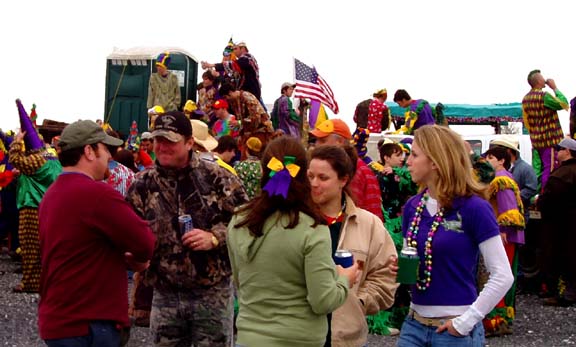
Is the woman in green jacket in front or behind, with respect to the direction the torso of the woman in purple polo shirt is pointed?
in front

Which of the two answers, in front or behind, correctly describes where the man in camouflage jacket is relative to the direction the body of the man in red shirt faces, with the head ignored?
in front

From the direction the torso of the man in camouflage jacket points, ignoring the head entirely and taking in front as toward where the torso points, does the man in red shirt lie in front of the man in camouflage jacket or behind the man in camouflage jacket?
in front

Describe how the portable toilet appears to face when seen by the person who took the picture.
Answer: facing the viewer and to the right of the viewer

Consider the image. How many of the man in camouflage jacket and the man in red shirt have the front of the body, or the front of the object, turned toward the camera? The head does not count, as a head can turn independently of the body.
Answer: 1

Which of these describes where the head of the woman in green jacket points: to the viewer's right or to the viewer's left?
to the viewer's right

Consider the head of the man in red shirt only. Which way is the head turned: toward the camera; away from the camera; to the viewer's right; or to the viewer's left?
to the viewer's right

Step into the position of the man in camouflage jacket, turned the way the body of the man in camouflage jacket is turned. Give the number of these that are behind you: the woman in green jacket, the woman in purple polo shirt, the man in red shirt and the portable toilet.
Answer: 1

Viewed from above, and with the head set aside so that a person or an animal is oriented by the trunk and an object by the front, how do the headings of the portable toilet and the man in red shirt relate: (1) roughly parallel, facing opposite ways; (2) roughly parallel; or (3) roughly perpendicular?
roughly perpendicular

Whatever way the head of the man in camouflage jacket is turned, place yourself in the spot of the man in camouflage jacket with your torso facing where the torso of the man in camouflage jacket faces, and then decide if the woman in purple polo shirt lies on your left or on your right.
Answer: on your left

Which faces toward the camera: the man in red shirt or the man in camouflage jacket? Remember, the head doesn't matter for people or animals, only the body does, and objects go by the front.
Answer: the man in camouflage jacket

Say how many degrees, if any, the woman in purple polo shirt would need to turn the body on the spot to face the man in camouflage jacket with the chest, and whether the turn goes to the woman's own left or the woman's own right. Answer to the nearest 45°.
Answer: approximately 45° to the woman's own right

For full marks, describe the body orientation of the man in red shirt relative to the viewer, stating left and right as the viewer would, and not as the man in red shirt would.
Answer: facing away from the viewer and to the right of the viewer

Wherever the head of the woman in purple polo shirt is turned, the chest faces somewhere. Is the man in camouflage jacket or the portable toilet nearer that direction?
the man in camouflage jacket

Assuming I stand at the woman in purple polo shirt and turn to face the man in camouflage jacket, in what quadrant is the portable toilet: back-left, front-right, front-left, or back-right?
front-right

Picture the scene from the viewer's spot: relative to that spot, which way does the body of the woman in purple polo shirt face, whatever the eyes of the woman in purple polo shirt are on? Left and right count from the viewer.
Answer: facing the viewer and to the left of the viewer

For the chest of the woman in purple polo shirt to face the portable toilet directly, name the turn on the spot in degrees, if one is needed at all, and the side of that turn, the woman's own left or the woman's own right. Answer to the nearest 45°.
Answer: approximately 90° to the woman's own right

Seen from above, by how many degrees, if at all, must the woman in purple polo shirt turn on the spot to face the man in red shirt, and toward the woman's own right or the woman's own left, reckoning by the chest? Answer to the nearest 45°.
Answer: approximately 45° to the woman's own right

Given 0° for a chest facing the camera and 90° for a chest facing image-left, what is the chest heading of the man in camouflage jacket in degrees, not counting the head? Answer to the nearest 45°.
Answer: approximately 0°
